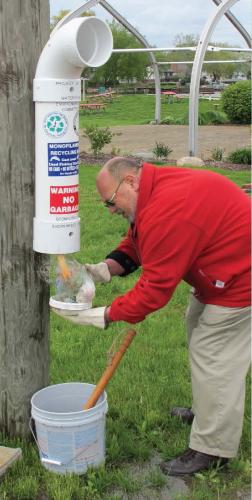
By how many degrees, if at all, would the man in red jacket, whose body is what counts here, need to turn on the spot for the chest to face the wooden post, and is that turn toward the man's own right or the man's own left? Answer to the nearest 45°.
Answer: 0° — they already face it

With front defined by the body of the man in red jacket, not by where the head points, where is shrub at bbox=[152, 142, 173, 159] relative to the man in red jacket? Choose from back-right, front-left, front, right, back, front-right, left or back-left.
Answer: right

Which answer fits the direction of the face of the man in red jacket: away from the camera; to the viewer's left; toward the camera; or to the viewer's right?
to the viewer's left

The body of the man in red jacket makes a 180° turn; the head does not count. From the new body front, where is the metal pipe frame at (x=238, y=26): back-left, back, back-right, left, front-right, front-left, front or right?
left

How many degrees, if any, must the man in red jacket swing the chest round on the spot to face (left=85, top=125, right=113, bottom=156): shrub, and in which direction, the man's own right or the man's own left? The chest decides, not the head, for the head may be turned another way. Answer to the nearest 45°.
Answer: approximately 90° to the man's own right

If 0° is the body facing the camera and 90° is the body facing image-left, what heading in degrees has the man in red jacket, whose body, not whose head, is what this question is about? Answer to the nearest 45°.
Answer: approximately 90°

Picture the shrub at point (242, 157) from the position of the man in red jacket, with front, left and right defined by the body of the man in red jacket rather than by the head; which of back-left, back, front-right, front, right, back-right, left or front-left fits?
right

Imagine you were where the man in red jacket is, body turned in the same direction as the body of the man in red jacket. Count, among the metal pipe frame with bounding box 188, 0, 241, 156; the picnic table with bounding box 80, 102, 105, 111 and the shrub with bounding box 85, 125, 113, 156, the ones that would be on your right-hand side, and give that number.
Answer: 3

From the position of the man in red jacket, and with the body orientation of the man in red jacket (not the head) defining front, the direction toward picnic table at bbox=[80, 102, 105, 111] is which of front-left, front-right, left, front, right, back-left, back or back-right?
right

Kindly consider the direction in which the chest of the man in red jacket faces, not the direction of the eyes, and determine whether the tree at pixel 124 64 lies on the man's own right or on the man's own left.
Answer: on the man's own right
